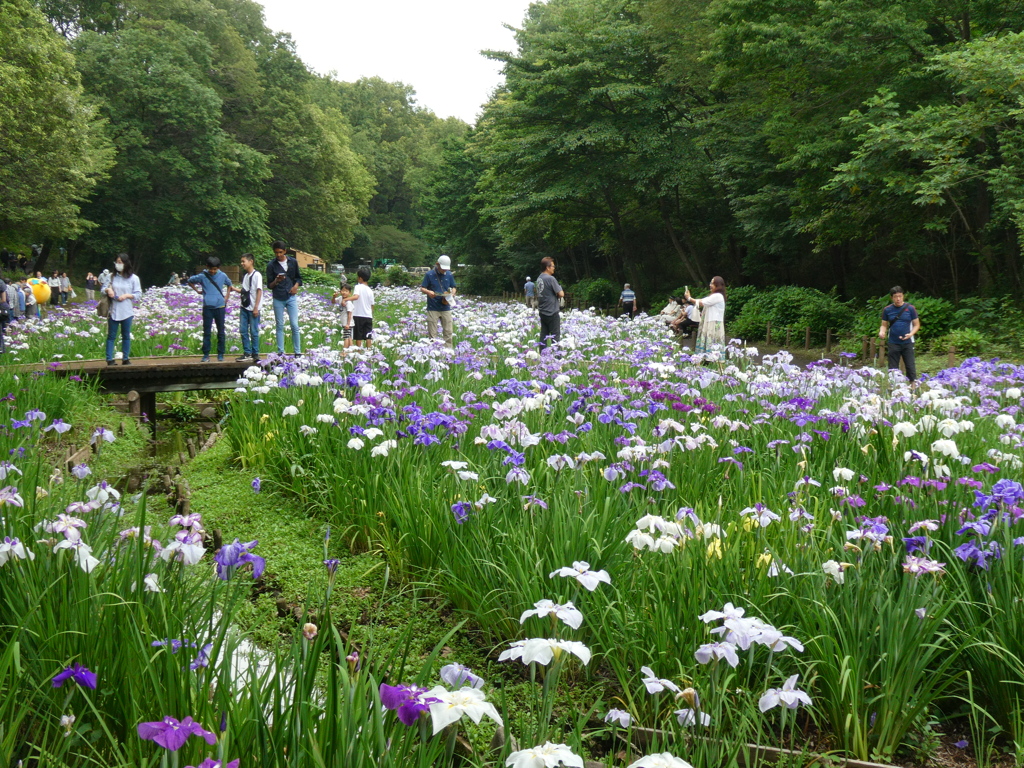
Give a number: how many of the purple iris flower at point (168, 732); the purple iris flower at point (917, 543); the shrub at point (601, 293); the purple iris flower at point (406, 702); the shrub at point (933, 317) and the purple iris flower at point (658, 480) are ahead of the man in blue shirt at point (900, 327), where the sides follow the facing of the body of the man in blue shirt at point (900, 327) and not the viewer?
4

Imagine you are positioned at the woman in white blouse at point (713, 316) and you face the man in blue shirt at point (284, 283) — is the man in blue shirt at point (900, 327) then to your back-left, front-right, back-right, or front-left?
back-left

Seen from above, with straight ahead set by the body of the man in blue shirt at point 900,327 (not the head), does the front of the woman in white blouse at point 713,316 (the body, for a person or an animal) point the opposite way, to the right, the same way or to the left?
to the right

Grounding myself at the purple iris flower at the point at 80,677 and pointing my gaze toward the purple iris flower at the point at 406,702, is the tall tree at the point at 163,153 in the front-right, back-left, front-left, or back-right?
back-left

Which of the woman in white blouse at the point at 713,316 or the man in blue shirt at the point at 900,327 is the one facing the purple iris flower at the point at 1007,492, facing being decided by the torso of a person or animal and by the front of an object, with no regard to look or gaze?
the man in blue shirt

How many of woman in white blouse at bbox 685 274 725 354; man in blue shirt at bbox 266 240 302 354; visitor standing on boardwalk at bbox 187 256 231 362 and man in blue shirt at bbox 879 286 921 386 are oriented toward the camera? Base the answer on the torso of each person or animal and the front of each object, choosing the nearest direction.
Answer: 3

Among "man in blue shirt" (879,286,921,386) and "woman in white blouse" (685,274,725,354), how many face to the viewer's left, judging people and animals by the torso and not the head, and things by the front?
1

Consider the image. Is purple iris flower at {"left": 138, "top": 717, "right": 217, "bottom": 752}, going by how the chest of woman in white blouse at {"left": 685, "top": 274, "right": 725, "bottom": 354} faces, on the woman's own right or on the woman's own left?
on the woman's own left

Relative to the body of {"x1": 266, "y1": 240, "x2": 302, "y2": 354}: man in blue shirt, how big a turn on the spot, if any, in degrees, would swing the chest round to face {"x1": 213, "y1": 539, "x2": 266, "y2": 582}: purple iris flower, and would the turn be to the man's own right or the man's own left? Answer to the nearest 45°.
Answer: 0° — they already face it

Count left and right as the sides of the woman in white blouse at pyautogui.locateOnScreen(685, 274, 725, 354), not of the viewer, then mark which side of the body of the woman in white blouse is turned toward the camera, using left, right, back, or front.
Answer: left

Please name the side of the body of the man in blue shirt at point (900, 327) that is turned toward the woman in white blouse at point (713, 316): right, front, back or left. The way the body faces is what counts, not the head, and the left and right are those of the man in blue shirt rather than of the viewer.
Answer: right
